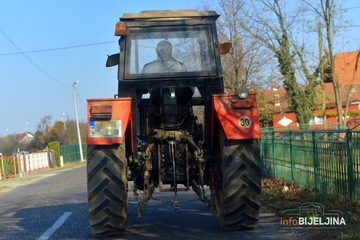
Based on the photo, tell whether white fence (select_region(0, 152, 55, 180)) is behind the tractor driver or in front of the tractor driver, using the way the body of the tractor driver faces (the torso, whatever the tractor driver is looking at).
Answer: in front

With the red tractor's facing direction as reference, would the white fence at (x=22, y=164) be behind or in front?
in front

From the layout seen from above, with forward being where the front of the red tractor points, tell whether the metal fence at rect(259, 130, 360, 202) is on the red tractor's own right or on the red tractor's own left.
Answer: on the red tractor's own right

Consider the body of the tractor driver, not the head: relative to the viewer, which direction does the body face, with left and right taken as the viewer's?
facing away from the viewer

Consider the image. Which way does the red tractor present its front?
away from the camera

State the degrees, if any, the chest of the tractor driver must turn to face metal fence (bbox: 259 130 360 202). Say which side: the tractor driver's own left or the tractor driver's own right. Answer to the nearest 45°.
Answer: approximately 45° to the tractor driver's own right
